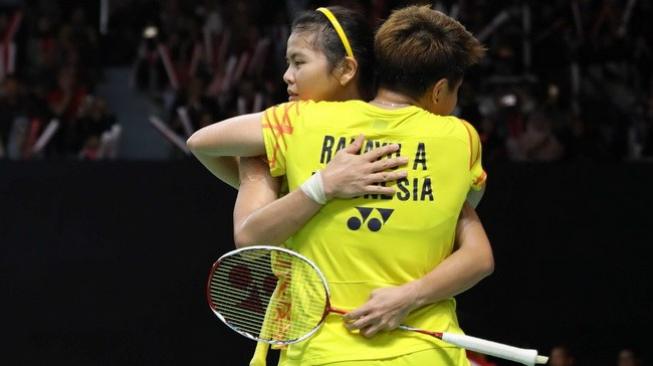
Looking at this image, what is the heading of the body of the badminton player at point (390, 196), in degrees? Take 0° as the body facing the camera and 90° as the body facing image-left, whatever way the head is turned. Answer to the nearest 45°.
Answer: approximately 180°
